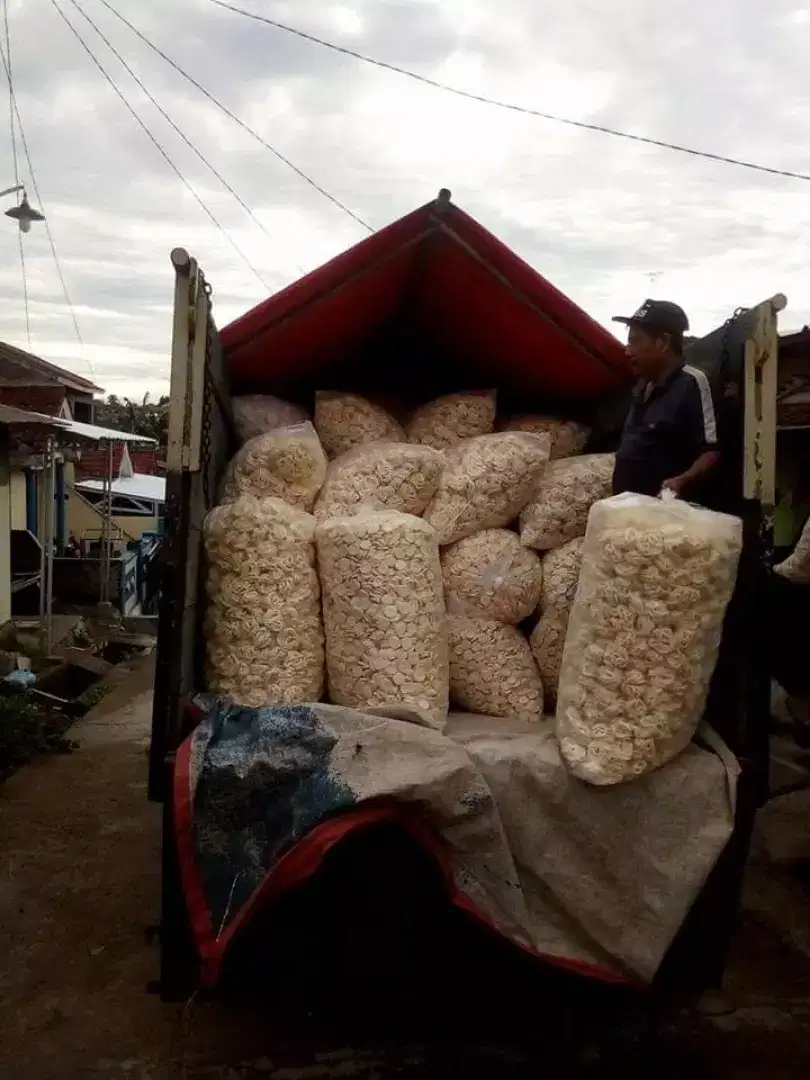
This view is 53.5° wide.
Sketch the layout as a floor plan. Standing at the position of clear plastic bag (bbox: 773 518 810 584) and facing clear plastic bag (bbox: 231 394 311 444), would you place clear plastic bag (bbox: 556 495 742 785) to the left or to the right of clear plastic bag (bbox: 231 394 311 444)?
left

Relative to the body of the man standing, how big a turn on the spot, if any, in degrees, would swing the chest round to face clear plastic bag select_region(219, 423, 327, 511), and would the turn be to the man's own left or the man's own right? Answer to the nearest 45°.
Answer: approximately 45° to the man's own right

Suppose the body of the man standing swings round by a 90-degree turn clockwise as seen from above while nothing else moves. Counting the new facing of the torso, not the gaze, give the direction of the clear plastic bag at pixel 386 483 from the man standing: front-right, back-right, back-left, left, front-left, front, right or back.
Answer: front-left

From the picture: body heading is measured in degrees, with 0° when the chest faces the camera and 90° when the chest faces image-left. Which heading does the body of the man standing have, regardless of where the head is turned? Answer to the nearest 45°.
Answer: approximately 45°

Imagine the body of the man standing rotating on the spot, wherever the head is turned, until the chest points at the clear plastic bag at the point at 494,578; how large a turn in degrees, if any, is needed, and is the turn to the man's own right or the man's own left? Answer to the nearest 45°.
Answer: approximately 45° to the man's own right

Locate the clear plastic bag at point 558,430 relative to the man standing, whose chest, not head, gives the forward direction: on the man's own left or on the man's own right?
on the man's own right

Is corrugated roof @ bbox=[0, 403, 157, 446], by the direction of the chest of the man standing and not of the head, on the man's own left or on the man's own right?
on the man's own right

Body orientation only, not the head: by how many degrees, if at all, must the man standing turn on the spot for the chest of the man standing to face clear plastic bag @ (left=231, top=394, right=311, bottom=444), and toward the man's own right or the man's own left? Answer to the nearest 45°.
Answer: approximately 45° to the man's own right

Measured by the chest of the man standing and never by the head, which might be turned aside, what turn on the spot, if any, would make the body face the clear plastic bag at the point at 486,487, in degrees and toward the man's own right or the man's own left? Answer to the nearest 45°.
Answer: approximately 45° to the man's own right
